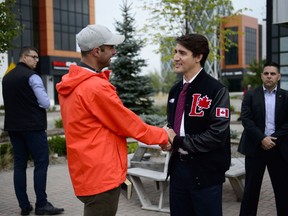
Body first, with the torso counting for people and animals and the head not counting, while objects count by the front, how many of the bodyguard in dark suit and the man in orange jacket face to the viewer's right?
1

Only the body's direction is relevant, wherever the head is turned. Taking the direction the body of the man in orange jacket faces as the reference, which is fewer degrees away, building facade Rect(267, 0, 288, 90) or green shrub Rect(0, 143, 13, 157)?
the building facade

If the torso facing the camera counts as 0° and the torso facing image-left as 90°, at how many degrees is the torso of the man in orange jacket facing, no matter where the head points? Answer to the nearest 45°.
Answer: approximately 270°

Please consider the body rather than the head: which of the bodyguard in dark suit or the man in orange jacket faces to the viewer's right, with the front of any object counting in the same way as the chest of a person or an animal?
the man in orange jacket

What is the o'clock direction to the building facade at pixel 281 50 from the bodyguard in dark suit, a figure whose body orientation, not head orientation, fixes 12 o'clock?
The building facade is roughly at 6 o'clock from the bodyguard in dark suit.

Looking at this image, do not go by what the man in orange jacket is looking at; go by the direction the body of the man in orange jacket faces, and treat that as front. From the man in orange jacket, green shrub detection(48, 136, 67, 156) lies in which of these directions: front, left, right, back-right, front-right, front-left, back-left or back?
left

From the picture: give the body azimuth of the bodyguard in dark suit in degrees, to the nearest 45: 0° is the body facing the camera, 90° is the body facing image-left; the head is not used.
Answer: approximately 0°

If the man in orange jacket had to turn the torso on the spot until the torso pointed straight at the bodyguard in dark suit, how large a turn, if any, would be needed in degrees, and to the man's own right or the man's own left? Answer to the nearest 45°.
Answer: approximately 45° to the man's own left

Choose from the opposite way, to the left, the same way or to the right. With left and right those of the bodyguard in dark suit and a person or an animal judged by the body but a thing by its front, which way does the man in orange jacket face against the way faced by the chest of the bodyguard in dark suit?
to the left

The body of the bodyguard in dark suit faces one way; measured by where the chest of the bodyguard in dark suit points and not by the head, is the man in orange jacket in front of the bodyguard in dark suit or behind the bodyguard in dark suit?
in front
